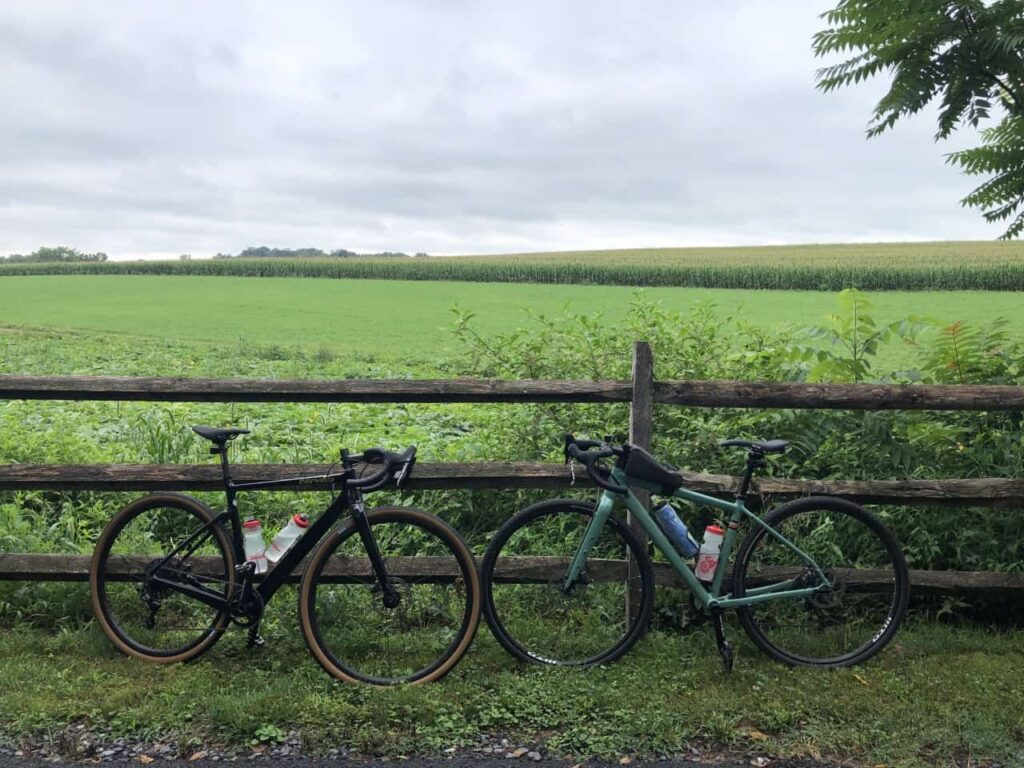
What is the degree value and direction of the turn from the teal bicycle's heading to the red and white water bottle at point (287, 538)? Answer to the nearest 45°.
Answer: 0° — it already faces it

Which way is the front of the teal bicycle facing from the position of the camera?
facing to the left of the viewer

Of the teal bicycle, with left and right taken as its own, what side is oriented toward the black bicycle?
front
